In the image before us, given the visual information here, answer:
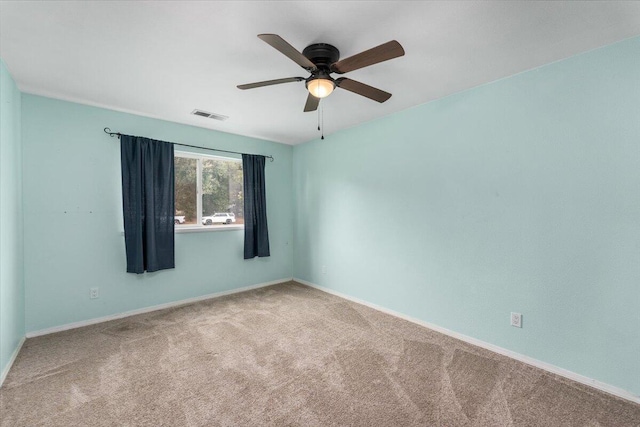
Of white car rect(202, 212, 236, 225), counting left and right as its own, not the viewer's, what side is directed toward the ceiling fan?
left

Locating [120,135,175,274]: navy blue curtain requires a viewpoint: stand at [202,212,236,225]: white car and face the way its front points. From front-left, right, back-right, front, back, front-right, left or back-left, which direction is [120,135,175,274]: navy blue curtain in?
front-left

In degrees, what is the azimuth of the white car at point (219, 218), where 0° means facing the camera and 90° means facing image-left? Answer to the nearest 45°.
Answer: approximately 90°
